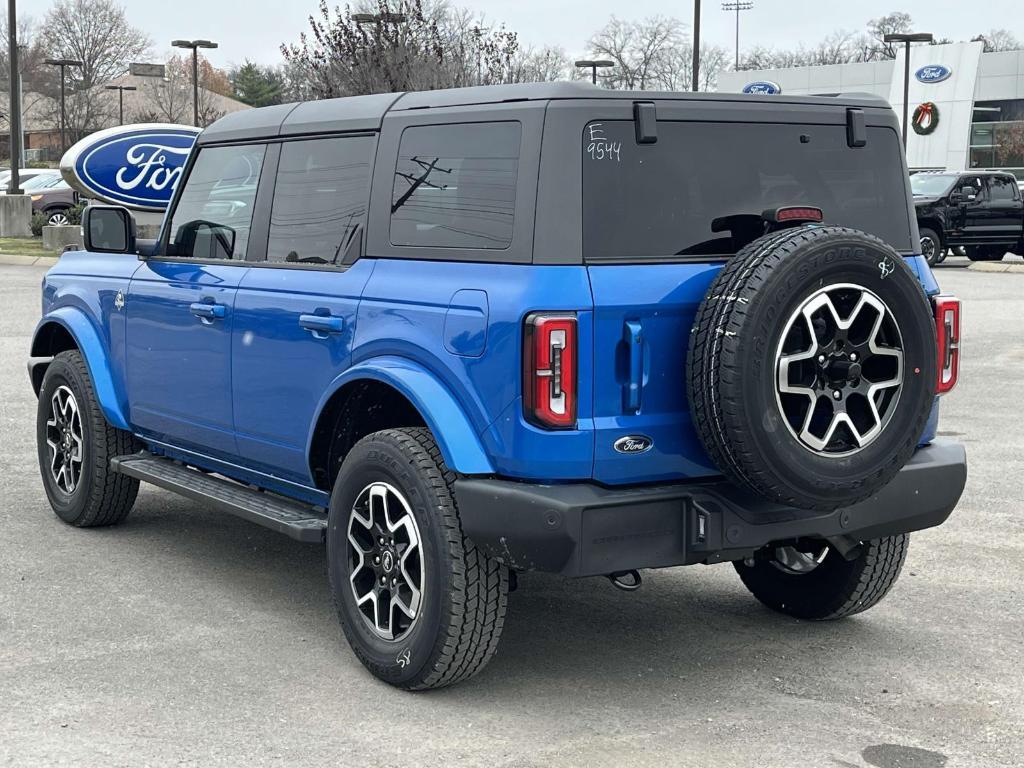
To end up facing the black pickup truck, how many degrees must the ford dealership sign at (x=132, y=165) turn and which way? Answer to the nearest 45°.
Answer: approximately 90° to its left

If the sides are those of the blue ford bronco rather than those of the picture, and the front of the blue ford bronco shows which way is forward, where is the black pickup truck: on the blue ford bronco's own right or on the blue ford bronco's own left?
on the blue ford bronco's own right

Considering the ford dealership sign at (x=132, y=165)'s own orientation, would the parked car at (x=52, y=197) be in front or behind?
behind

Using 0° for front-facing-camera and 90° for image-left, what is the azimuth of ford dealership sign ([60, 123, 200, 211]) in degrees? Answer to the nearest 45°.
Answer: approximately 0°

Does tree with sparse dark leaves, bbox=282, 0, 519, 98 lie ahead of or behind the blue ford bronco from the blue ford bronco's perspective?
ahead

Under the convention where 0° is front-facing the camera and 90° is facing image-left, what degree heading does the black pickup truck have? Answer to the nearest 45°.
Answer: approximately 45°

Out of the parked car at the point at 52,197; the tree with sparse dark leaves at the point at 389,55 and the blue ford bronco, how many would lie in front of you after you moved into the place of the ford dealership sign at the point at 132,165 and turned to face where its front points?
1

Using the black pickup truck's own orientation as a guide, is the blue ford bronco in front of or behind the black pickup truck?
in front

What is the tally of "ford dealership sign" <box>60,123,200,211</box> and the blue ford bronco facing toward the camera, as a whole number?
1

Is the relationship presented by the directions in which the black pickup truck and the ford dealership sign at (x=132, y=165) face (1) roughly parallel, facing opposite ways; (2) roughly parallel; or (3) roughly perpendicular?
roughly perpendicular

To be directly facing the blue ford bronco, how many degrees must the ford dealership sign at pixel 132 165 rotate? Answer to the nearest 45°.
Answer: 0° — it already faces it

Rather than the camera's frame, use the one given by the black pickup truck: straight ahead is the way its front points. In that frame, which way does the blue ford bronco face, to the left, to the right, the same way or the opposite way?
to the right

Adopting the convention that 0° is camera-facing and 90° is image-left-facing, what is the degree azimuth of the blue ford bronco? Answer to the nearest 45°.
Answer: approximately 135°

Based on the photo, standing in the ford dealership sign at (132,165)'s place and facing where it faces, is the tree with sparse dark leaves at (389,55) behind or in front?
behind
